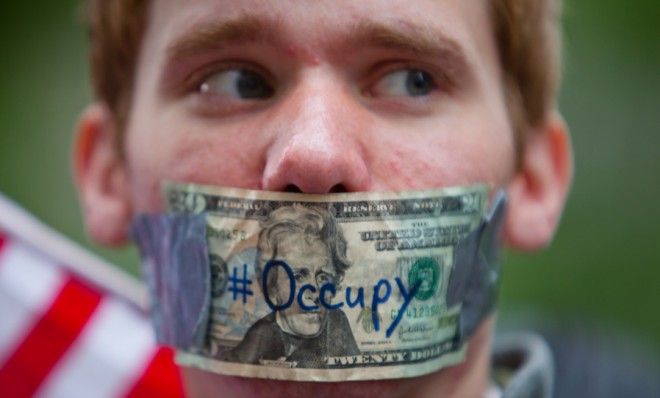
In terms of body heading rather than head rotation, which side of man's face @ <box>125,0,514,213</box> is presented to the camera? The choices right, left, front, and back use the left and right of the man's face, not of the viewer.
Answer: front
